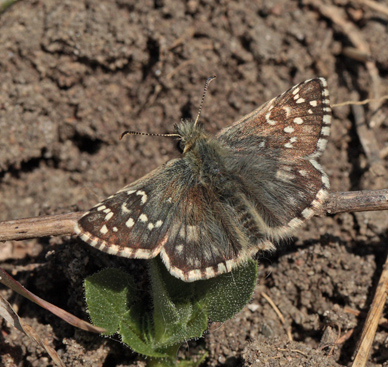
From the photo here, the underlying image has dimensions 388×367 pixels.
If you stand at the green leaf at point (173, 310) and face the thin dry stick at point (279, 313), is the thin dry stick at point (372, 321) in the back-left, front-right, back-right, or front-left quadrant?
front-right

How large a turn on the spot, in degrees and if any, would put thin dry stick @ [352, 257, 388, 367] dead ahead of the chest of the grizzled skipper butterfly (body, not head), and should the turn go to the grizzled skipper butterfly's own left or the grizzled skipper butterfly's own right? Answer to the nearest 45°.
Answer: approximately 135° to the grizzled skipper butterfly's own right

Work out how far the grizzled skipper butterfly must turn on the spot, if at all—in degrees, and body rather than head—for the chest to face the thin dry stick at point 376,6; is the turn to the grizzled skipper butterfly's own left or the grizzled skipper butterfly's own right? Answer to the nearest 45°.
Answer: approximately 45° to the grizzled skipper butterfly's own right

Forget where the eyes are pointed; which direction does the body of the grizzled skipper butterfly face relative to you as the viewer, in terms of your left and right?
facing away from the viewer and to the left of the viewer
